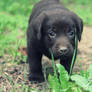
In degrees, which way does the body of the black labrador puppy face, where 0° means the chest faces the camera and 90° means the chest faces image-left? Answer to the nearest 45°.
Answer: approximately 0°
